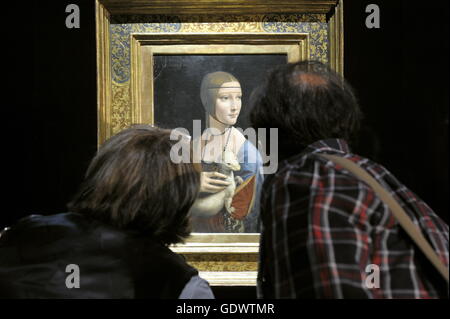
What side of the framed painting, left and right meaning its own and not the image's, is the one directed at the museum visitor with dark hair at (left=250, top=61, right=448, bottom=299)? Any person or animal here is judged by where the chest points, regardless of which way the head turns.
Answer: front

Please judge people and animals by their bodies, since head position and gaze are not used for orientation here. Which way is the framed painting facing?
toward the camera

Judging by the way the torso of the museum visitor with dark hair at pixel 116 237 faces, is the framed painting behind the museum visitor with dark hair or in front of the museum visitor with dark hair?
in front

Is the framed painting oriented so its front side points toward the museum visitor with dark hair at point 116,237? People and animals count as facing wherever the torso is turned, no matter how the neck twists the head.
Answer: yes

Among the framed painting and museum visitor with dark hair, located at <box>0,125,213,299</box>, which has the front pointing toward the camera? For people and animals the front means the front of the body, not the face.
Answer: the framed painting

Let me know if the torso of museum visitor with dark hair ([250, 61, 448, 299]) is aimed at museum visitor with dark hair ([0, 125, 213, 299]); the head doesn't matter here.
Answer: no

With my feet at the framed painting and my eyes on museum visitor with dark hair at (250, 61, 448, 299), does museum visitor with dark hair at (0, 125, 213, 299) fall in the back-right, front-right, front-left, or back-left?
front-right

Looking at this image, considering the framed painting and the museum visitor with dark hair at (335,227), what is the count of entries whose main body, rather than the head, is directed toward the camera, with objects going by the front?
1

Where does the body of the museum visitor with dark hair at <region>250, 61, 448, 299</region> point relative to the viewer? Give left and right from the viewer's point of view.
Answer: facing away from the viewer and to the left of the viewer

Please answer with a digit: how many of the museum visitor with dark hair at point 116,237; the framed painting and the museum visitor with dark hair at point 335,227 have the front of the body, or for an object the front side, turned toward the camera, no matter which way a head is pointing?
1

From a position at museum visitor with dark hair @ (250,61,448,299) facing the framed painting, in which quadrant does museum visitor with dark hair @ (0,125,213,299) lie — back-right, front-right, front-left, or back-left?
front-left

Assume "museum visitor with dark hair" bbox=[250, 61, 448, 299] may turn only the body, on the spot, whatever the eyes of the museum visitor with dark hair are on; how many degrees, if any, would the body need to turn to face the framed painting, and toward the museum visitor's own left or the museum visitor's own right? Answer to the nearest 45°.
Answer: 0° — they already face it

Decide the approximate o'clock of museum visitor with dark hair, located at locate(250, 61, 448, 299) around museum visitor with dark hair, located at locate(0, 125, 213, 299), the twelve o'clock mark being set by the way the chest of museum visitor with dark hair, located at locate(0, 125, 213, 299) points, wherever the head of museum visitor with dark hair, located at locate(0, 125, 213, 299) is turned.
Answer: museum visitor with dark hair, located at locate(250, 61, 448, 299) is roughly at 2 o'clock from museum visitor with dark hair, located at locate(0, 125, 213, 299).

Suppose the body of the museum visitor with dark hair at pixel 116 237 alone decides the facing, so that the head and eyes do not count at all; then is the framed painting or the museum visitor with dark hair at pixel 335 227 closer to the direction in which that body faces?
the framed painting

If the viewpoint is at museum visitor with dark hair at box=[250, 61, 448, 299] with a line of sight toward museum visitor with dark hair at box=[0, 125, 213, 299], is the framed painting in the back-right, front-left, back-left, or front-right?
front-right

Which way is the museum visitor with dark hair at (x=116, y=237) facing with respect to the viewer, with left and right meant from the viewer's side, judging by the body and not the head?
facing away from the viewer and to the right of the viewer

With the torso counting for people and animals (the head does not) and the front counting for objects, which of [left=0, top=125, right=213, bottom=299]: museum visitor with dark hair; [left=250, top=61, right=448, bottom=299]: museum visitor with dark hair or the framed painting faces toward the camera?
the framed painting
